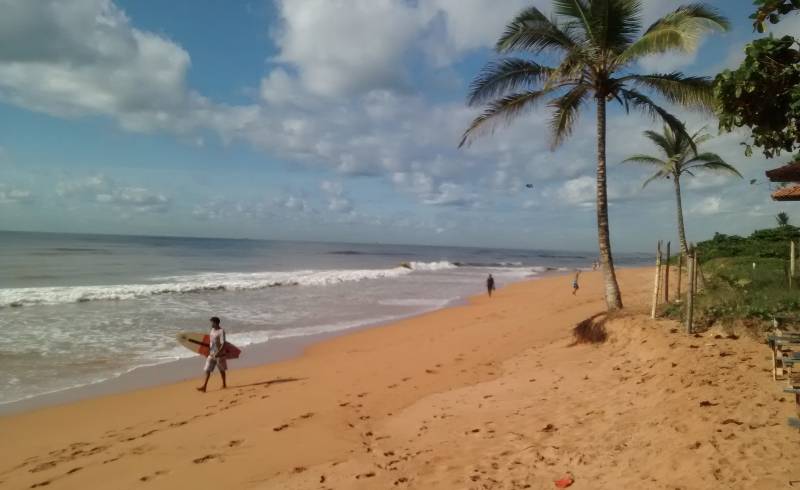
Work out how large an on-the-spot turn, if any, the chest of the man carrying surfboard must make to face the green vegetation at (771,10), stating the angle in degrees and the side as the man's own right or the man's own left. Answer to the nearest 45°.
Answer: approximately 90° to the man's own left

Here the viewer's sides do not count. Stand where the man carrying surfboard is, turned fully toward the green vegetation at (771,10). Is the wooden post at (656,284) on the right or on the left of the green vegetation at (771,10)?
left

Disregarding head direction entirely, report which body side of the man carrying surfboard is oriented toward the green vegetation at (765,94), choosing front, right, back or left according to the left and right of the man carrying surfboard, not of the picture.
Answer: left

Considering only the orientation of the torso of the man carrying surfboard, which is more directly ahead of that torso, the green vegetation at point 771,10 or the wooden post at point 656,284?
the green vegetation

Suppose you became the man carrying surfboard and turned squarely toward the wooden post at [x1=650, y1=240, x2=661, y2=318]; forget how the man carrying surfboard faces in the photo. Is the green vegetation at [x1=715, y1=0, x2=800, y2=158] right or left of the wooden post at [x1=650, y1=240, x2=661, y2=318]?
right

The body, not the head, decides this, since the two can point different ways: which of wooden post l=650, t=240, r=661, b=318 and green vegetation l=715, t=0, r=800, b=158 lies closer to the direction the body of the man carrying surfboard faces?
the green vegetation

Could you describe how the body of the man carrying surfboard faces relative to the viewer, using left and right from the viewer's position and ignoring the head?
facing the viewer and to the left of the viewer
